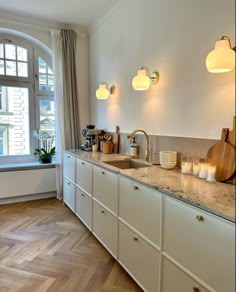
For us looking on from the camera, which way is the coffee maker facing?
facing the viewer and to the left of the viewer

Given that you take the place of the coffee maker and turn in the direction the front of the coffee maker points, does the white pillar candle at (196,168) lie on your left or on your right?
on your left

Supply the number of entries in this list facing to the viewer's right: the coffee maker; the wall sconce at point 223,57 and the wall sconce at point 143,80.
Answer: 0

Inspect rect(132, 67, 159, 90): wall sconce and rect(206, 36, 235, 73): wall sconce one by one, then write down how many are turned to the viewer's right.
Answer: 0

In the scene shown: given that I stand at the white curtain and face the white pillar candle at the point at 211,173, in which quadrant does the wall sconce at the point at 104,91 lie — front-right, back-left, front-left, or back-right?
front-left

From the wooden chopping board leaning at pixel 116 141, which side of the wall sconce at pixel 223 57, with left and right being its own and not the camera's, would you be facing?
right

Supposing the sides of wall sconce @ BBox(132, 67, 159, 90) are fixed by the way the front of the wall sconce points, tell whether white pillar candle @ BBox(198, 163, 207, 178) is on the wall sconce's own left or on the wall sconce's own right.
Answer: on the wall sconce's own left

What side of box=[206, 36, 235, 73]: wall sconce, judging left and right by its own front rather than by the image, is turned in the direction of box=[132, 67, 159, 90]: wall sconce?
right
